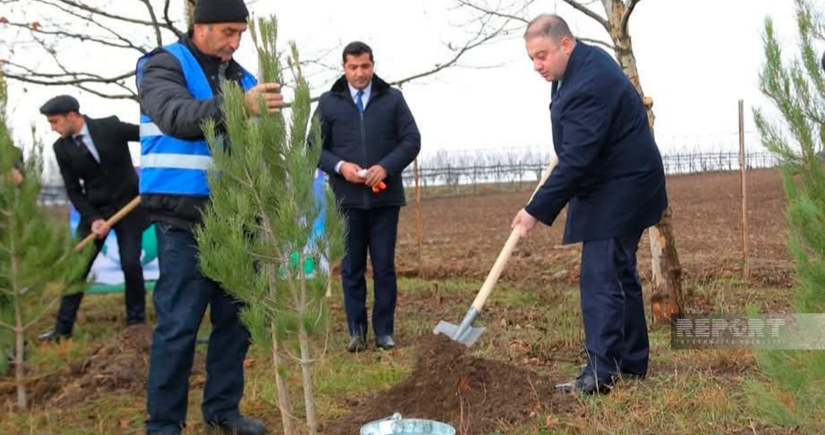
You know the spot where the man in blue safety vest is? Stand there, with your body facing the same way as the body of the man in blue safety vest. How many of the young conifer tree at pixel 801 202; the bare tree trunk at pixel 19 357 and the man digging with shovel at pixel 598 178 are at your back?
1

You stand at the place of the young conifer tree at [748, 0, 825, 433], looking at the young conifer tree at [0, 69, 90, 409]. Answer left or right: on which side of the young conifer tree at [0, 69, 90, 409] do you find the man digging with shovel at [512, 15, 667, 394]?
right

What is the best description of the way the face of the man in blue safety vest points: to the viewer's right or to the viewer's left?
to the viewer's right

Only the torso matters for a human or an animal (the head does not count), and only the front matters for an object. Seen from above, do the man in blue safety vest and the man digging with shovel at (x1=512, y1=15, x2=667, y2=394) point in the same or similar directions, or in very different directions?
very different directions

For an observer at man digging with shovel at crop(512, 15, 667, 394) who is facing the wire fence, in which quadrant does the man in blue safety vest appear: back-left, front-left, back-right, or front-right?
back-left

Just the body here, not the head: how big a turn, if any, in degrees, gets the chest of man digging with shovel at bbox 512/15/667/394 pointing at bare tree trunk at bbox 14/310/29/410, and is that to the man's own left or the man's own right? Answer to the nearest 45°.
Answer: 0° — they already face it

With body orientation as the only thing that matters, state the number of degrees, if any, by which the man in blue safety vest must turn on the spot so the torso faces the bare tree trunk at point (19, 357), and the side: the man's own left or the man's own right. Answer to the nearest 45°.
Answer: approximately 180°

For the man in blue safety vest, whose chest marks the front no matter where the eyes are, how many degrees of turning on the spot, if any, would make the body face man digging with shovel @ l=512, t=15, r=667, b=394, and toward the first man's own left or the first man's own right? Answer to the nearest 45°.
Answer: approximately 45° to the first man's own left

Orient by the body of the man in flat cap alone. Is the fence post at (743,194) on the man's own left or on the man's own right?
on the man's own left

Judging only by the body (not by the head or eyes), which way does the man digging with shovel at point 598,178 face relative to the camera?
to the viewer's left

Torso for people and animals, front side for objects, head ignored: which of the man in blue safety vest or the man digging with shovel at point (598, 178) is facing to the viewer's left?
the man digging with shovel

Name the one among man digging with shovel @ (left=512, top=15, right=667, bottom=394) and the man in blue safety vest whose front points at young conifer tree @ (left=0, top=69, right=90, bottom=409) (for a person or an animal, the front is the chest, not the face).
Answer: the man digging with shovel

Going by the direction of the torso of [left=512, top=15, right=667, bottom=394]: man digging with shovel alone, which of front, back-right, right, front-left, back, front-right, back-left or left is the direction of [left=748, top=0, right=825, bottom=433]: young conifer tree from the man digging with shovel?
back-left

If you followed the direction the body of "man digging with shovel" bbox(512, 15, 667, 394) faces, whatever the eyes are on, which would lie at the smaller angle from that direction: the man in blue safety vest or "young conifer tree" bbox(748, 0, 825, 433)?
the man in blue safety vest

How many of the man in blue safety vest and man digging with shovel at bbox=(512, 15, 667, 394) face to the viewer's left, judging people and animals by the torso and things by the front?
1

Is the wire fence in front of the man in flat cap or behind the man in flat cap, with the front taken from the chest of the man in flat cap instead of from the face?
behind

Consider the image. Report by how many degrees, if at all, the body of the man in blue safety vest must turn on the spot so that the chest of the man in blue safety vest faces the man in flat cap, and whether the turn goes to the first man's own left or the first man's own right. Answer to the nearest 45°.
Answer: approximately 135° to the first man's own left
